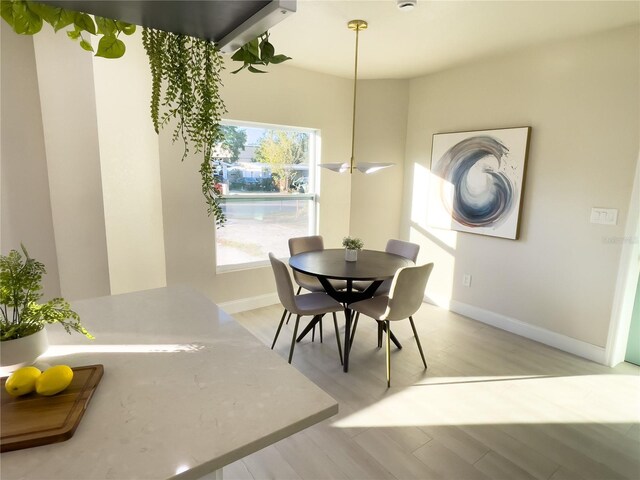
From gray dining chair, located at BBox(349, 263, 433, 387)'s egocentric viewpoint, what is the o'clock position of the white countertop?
The white countertop is roughly at 8 o'clock from the gray dining chair.

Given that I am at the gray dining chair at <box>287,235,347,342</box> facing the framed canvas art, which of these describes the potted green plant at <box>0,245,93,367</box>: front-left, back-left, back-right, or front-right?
back-right

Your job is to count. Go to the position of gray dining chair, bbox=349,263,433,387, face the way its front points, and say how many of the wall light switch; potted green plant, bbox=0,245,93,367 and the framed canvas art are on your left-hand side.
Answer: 1

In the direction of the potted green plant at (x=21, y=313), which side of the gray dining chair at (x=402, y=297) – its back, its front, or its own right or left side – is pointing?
left

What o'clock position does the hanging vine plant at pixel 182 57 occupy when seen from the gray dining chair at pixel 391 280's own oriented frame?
The hanging vine plant is roughly at 9 o'clock from the gray dining chair.

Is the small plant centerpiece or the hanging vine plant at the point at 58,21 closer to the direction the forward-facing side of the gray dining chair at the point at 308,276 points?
the small plant centerpiece

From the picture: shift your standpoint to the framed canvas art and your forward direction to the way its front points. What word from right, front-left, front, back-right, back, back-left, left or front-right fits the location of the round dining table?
front

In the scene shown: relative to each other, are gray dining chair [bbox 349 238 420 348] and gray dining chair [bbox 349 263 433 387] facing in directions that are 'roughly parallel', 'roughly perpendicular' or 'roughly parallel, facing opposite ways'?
roughly perpendicular

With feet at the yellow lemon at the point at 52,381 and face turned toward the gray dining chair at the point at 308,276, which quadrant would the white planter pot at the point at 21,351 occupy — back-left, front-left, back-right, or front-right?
front-left

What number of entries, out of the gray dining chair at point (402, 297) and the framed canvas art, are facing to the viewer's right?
0

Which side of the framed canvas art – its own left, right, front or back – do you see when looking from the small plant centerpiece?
front

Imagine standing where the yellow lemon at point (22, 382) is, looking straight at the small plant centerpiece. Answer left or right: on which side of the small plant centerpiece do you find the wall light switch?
right

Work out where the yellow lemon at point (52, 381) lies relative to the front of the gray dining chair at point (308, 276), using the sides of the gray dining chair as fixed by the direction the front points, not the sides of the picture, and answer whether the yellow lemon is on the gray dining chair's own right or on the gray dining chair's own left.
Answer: on the gray dining chair's own right

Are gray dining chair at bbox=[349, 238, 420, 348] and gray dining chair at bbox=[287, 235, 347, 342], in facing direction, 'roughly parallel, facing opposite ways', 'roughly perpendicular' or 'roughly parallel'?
roughly perpendicular

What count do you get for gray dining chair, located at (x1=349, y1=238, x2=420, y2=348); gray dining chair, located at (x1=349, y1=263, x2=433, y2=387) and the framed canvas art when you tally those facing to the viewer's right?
0

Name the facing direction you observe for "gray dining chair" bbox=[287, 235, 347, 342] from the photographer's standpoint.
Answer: facing the viewer and to the right of the viewer

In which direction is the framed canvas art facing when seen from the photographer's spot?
facing the viewer and to the left of the viewer

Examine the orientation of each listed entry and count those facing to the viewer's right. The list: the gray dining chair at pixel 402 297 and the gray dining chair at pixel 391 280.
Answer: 0
